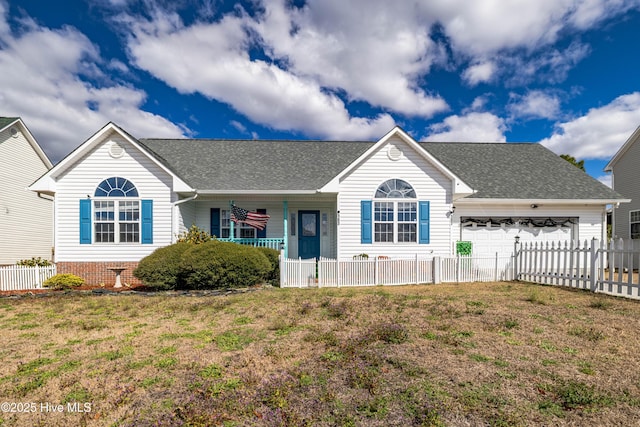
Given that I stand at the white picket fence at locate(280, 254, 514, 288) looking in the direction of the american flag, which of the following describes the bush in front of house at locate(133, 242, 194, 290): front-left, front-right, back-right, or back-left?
front-left

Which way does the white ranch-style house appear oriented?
toward the camera

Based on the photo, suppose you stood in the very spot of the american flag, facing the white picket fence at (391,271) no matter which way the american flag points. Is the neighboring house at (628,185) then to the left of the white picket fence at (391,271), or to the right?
left

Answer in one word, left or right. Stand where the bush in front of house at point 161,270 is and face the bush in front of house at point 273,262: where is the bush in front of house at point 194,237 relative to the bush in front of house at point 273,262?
left

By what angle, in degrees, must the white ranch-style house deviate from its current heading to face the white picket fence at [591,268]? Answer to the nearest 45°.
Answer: approximately 45° to its left

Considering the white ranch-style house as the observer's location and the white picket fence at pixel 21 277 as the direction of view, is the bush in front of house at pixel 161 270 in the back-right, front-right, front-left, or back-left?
front-left

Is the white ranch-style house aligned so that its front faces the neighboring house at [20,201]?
no

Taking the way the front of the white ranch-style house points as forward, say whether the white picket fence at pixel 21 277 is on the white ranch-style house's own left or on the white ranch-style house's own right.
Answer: on the white ranch-style house's own right

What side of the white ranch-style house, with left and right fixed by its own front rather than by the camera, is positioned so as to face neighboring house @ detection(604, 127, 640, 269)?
left
